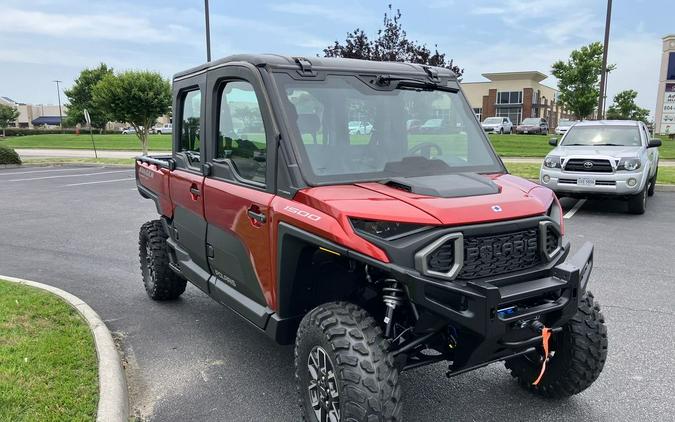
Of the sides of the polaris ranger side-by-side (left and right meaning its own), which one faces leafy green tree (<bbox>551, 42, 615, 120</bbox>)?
left

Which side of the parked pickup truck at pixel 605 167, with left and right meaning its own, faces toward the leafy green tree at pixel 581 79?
back

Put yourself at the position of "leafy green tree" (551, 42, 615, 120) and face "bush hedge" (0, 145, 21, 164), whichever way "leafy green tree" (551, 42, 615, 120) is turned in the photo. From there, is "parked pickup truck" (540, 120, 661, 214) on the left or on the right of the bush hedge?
left

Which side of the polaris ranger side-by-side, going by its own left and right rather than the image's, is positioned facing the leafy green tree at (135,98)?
back

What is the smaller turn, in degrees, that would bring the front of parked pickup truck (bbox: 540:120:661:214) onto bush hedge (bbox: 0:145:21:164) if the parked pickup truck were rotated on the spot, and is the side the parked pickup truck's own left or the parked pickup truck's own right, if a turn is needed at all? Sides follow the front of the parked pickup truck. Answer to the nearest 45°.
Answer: approximately 90° to the parked pickup truck's own right

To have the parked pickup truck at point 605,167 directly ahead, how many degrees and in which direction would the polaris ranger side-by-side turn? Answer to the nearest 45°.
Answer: approximately 90° to its left

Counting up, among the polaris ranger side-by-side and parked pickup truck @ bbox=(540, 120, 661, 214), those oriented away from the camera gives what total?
0

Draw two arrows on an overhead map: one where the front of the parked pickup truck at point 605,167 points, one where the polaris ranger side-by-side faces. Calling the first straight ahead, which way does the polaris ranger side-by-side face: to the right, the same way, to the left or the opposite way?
to the left

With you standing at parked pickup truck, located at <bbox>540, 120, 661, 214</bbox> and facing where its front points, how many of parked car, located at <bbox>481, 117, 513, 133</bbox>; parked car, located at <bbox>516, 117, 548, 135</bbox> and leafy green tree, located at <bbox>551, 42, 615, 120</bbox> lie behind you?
3

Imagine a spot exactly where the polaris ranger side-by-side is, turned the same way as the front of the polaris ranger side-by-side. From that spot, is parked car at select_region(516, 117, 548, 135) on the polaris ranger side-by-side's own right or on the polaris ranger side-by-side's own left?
on the polaris ranger side-by-side's own left

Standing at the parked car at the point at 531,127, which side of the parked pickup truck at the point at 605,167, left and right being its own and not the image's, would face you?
back

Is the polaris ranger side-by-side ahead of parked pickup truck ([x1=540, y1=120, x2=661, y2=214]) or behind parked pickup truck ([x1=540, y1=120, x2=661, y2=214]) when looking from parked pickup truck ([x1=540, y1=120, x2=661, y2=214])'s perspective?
ahead

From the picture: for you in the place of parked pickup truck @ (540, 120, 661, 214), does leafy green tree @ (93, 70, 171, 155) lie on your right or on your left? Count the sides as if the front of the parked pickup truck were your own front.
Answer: on your right
